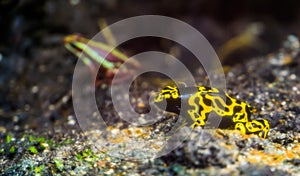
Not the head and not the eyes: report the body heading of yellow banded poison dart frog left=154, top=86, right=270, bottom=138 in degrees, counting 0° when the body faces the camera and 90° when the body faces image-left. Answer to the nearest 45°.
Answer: approximately 90°
